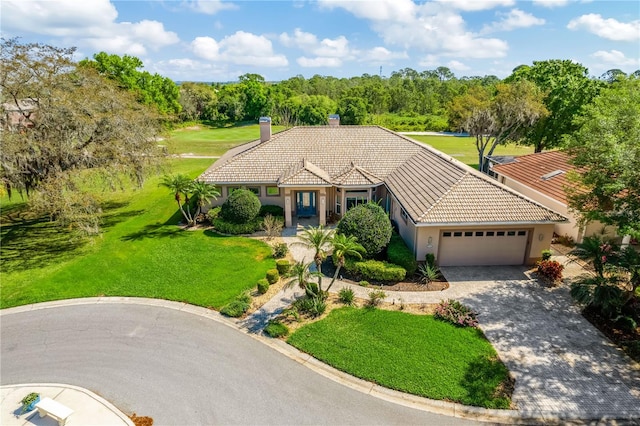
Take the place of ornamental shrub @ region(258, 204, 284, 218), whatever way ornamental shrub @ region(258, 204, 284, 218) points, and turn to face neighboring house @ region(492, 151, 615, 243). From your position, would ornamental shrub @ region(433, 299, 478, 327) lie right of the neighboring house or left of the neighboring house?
right

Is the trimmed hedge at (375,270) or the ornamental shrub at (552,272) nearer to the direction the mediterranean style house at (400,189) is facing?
the trimmed hedge

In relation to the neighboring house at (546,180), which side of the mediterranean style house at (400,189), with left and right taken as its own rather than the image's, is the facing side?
left

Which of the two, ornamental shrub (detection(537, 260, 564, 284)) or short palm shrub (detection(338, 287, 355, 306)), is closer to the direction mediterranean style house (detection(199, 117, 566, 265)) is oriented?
the short palm shrub

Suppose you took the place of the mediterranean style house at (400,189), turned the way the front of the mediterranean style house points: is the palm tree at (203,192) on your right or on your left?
on your right

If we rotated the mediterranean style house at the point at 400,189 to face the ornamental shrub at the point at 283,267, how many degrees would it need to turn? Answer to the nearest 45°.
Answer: approximately 45° to its right

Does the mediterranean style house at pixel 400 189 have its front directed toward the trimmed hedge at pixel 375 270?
yes

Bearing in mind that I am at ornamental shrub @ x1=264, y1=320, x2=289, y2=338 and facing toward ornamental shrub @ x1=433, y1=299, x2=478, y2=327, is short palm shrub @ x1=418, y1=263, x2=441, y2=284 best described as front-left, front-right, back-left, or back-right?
front-left

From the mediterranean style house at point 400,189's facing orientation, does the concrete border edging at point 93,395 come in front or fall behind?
in front

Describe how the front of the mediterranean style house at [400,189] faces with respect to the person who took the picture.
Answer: facing the viewer

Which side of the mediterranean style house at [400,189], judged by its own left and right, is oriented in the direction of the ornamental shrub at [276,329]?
front

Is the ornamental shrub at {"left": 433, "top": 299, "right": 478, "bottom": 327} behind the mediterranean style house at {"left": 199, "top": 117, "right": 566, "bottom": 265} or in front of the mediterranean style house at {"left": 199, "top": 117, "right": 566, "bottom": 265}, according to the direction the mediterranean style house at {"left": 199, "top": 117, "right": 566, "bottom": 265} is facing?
in front

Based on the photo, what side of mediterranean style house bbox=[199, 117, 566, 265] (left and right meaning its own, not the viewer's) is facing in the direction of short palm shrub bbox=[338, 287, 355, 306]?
front

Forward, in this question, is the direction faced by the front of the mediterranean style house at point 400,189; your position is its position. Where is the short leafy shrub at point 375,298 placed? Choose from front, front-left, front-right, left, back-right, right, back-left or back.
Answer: front

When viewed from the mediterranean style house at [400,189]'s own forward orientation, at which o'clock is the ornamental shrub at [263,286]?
The ornamental shrub is roughly at 1 o'clock from the mediterranean style house.
